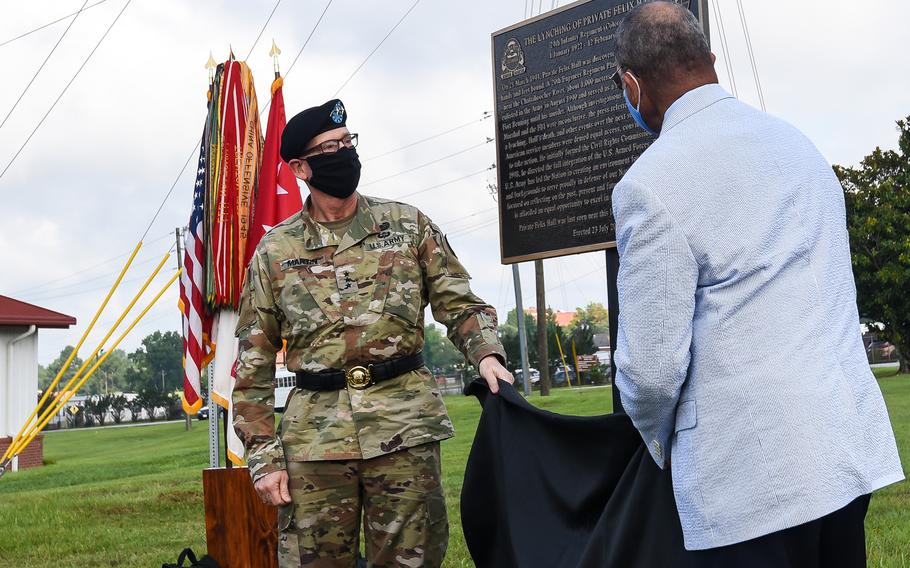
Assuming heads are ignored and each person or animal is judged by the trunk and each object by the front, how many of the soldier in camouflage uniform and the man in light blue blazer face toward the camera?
1

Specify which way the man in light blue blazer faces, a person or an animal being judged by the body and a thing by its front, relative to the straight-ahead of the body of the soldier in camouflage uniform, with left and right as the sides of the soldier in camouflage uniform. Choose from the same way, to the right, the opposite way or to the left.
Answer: the opposite way

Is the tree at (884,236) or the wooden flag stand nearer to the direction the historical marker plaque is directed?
the wooden flag stand

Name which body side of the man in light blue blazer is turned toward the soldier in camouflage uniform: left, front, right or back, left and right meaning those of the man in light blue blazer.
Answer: front

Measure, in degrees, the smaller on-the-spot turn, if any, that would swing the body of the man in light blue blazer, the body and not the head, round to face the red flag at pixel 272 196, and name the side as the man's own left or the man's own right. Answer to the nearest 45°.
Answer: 0° — they already face it

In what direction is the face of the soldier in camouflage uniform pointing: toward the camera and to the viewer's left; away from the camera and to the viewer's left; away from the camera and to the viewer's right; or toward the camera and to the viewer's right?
toward the camera and to the viewer's right

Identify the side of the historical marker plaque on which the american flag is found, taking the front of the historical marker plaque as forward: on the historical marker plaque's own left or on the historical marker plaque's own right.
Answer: on the historical marker plaque's own right

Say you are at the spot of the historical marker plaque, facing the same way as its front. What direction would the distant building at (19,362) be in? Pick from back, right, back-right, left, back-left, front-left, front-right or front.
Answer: right

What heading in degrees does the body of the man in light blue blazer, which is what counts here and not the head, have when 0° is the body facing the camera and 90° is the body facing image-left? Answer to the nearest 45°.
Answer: approximately 135°

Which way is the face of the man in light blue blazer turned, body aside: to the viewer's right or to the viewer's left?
to the viewer's left

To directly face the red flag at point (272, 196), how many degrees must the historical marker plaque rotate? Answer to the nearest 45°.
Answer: approximately 45° to its right

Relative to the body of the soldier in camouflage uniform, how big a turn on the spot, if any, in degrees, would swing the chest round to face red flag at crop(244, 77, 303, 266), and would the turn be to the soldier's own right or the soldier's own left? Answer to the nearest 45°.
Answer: approximately 180°
